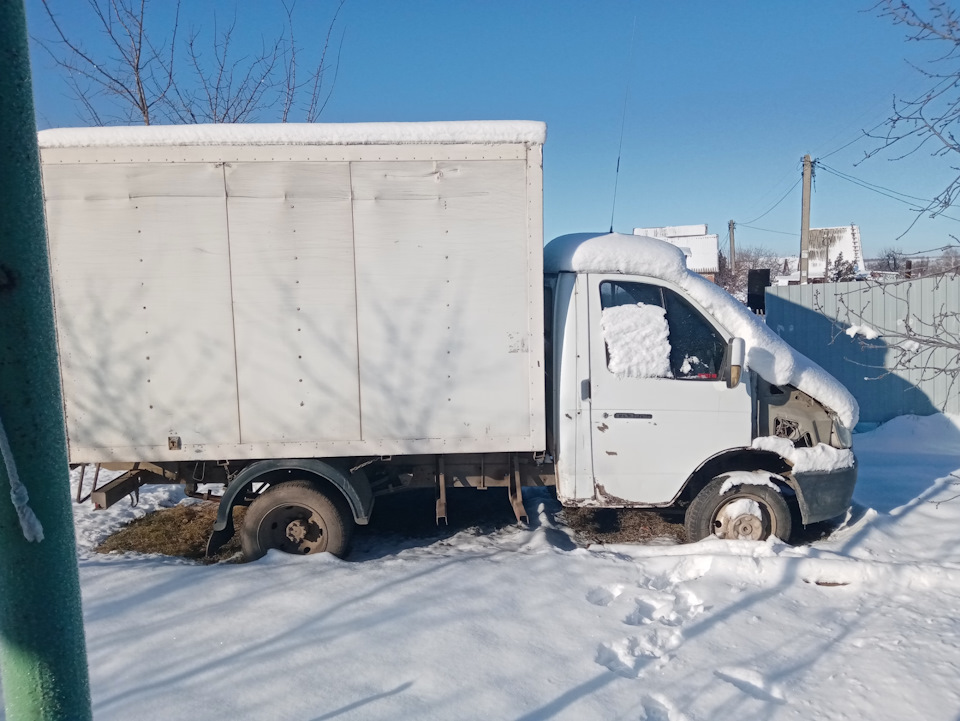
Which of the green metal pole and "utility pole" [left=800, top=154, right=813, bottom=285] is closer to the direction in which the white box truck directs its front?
the utility pole

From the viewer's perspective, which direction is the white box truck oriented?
to the viewer's right

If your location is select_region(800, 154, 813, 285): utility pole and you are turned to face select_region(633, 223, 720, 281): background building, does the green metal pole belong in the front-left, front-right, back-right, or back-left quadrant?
back-left

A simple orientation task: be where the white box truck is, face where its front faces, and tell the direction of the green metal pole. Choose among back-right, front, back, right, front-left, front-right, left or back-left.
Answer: right

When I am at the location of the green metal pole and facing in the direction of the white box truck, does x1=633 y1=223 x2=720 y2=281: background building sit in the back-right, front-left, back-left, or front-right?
front-right

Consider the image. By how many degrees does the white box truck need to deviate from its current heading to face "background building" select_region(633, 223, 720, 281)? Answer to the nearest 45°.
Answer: approximately 45° to its left
